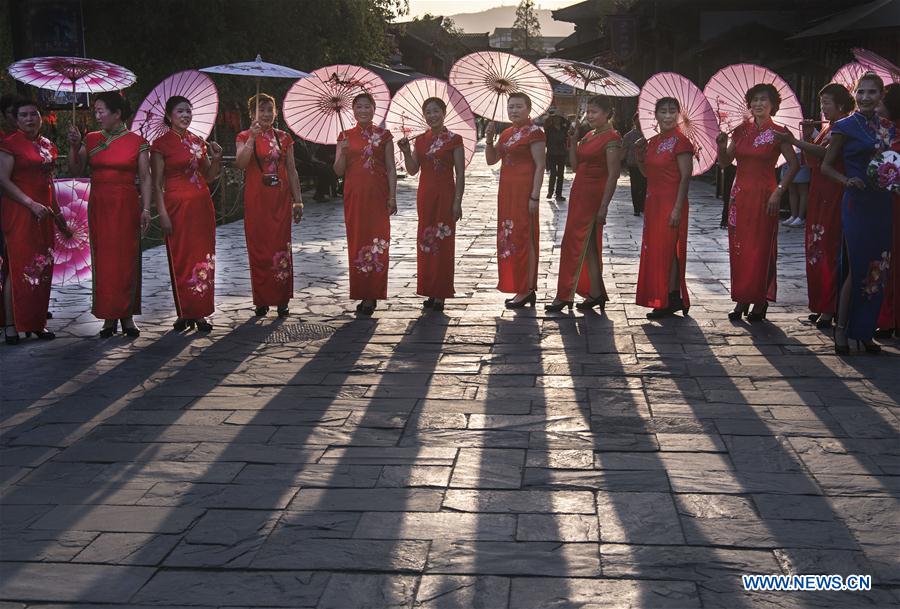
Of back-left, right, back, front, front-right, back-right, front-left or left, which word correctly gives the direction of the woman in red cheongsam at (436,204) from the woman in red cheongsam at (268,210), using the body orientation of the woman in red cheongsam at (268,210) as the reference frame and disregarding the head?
left

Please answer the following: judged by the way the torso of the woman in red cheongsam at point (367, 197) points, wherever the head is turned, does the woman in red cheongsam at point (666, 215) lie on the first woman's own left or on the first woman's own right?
on the first woman's own left

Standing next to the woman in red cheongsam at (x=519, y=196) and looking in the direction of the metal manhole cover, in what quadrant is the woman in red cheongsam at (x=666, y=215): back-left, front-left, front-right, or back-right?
back-left

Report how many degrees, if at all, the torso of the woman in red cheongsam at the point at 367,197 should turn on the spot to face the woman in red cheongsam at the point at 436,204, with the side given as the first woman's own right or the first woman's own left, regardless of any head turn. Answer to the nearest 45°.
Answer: approximately 90° to the first woman's own left

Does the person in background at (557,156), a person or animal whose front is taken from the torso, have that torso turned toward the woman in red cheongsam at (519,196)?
yes

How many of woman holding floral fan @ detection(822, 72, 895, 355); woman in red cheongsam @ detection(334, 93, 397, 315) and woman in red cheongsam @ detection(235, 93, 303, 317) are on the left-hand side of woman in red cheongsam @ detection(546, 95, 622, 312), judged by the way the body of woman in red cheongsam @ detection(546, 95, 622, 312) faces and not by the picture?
1
